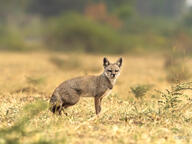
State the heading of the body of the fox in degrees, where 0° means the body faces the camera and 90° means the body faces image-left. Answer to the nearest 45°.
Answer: approximately 270°
